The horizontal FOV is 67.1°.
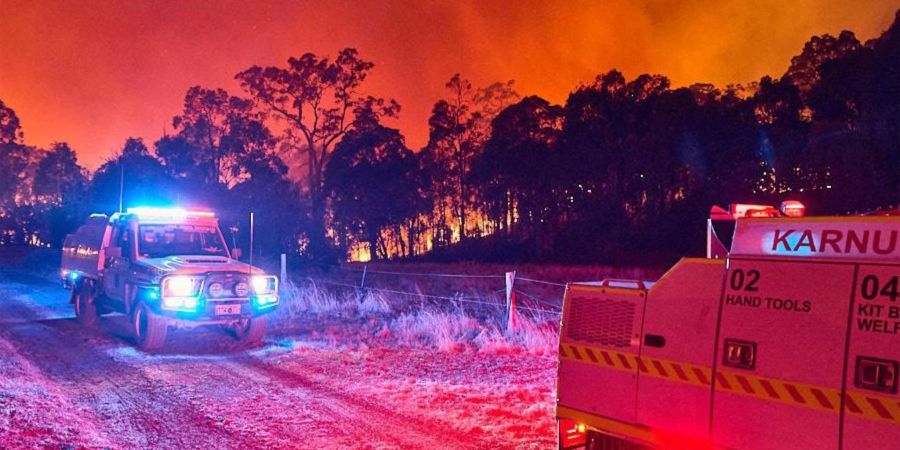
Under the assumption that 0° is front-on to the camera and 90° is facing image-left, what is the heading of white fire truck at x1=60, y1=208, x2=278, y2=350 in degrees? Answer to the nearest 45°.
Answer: approximately 315°

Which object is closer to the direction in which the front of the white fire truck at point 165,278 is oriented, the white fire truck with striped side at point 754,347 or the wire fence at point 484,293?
the white fire truck with striped side

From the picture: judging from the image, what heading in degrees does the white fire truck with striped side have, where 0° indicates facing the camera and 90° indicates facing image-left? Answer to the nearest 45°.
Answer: approximately 315°

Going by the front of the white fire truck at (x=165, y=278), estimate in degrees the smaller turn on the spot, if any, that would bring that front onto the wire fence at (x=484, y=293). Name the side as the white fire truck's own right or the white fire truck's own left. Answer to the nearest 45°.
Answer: approximately 90° to the white fire truck's own left

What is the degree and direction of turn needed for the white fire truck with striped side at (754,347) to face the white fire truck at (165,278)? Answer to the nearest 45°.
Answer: approximately 180°
